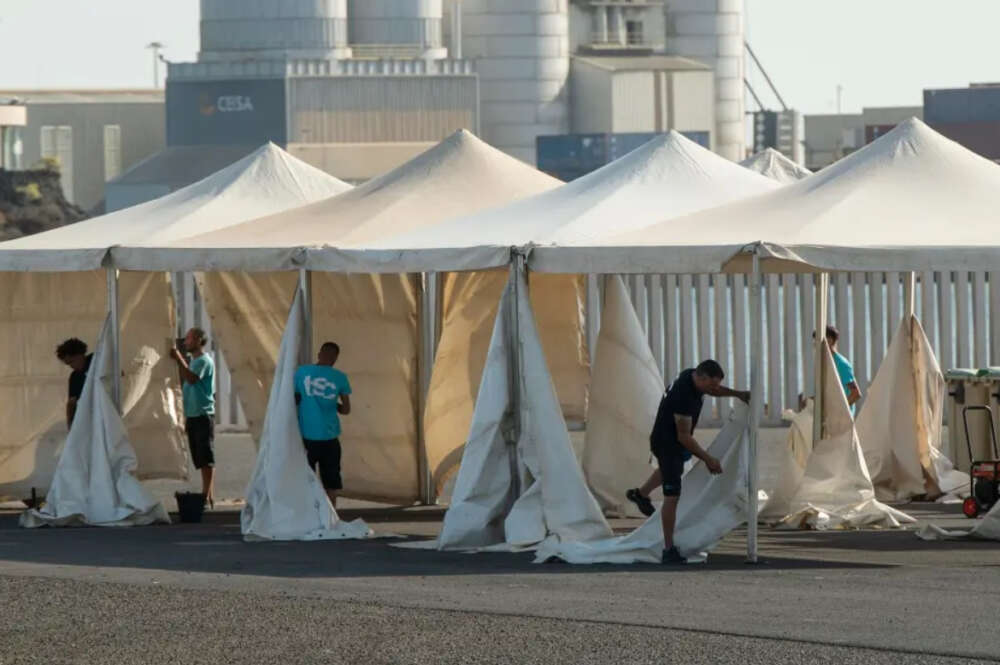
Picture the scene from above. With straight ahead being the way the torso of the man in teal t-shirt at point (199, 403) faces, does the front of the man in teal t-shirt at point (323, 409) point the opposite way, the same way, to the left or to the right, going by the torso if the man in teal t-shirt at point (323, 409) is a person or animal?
to the right

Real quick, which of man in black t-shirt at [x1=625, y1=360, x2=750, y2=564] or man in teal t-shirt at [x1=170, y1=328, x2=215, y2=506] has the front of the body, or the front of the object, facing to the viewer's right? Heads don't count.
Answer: the man in black t-shirt

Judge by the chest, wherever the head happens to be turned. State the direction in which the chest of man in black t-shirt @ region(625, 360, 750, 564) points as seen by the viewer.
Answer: to the viewer's right

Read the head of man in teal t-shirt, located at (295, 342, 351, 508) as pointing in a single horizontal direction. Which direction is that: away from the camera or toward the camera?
away from the camera

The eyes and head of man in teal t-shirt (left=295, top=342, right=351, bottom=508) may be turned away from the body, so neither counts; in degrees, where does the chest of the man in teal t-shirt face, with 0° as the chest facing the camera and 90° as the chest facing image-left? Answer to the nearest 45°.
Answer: approximately 180°

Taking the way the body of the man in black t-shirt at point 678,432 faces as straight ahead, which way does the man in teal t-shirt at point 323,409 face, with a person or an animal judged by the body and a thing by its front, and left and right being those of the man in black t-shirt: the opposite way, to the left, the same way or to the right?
to the left

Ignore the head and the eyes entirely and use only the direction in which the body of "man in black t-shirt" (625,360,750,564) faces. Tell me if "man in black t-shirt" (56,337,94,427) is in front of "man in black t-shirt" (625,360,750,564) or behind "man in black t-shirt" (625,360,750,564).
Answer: behind

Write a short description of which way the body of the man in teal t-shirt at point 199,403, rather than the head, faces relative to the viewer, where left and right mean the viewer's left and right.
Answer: facing to the left of the viewer

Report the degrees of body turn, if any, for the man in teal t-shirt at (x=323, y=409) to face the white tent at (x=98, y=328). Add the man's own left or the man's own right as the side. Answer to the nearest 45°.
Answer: approximately 45° to the man's own left

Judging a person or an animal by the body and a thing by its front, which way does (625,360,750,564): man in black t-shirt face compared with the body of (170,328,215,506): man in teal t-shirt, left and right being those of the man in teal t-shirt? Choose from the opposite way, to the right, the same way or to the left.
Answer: the opposite way
